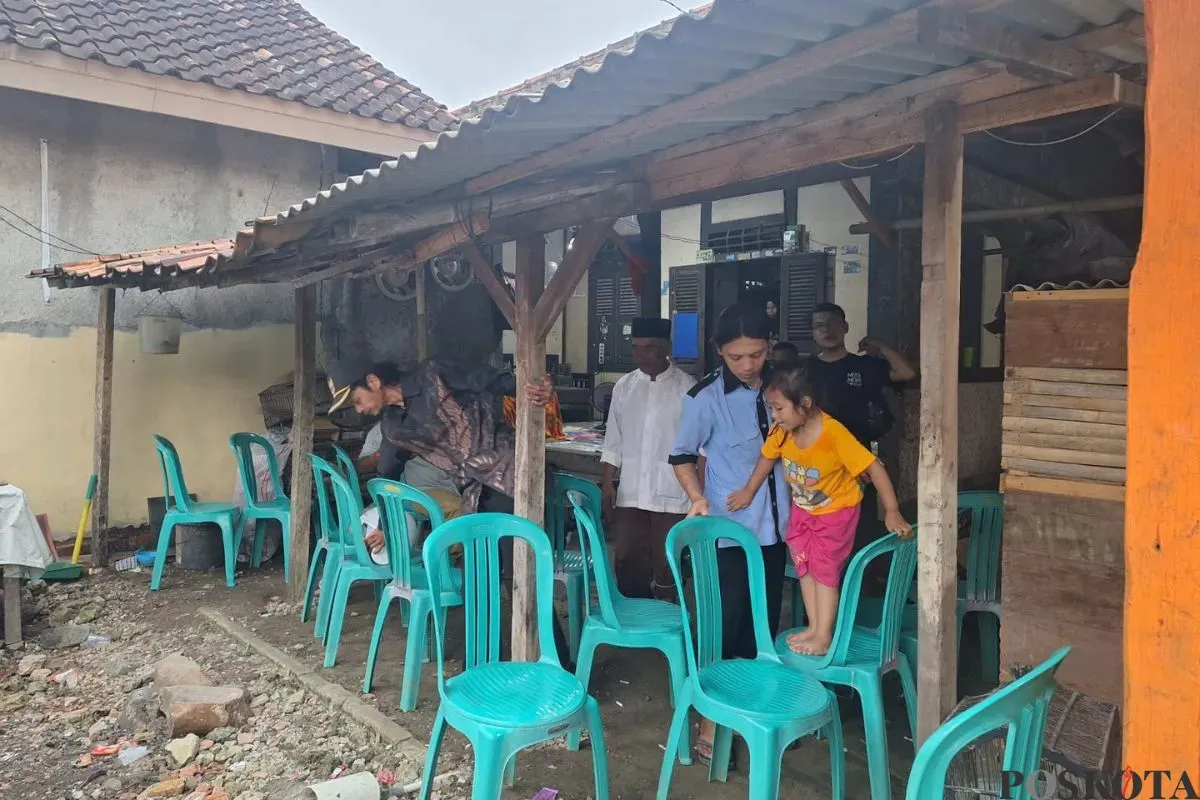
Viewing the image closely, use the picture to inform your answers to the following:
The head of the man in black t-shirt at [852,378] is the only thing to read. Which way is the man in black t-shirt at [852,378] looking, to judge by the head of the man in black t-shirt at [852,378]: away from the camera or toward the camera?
toward the camera

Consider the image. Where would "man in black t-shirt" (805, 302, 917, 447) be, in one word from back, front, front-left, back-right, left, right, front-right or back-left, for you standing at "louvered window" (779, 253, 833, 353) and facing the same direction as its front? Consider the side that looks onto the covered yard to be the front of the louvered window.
front

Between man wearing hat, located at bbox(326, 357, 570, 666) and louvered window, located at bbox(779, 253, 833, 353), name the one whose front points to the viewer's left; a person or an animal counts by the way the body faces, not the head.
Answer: the man wearing hat

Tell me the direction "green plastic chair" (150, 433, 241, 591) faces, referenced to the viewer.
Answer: facing to the right of the viewer

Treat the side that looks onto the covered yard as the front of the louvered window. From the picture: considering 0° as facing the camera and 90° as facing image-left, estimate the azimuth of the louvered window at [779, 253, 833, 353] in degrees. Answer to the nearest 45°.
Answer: approximately 0°

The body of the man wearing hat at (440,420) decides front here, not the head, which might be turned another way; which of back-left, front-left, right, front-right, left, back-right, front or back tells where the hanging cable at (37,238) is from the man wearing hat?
front-right

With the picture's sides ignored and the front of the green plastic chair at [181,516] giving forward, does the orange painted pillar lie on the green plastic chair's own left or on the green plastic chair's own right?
on the green plastic chair's own right

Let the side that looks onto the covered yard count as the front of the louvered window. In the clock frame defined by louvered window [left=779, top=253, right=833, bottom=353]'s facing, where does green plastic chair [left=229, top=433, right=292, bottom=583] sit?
The green plastic chair is roughly at 2 o'clock from the louvered window.

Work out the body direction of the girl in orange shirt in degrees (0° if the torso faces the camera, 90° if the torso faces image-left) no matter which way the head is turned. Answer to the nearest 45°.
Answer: approximately 45°

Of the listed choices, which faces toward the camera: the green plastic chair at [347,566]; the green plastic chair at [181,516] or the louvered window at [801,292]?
the louvered window
